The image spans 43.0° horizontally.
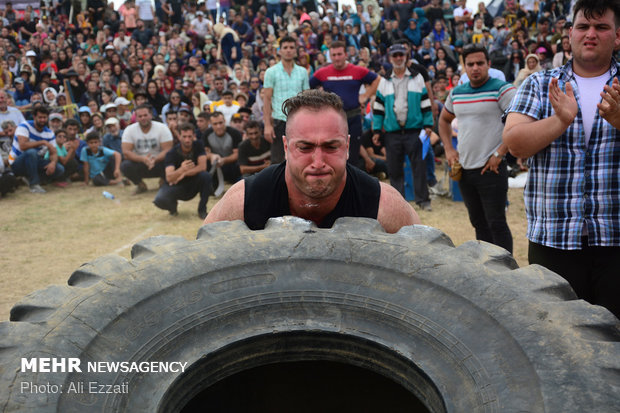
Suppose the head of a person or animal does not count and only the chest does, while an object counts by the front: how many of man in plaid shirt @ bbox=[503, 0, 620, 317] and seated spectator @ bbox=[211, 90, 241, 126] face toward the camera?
2

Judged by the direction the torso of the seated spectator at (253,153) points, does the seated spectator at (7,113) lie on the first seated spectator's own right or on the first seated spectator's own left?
on the first seated spectator's own right

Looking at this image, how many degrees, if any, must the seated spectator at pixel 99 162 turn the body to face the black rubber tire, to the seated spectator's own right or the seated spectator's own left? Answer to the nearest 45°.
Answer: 0° — they already face it

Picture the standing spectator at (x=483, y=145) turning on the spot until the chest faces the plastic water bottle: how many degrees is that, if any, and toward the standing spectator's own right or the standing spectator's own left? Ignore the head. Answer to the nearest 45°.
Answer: approximately 135° to the standing spectator's own right

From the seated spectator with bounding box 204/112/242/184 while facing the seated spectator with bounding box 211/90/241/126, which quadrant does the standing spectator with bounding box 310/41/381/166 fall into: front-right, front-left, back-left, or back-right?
back-right

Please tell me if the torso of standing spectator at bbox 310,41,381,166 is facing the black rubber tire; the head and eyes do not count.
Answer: yes
